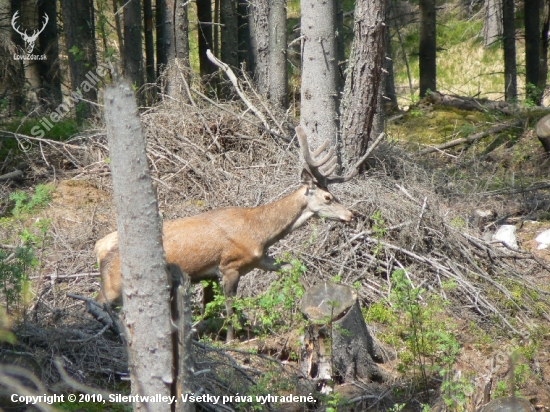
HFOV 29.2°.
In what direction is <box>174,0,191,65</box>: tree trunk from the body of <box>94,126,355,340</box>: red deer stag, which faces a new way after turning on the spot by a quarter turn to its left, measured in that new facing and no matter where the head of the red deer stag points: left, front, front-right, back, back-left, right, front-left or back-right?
front

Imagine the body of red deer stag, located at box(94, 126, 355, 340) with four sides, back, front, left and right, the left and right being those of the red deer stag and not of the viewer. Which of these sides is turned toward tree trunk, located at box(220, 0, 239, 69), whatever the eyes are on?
left

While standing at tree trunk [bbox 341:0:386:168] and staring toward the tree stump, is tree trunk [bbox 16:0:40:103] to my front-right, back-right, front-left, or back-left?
back-right

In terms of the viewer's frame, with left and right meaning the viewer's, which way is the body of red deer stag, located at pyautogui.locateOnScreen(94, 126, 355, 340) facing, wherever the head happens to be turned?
facing to the right of the viewer

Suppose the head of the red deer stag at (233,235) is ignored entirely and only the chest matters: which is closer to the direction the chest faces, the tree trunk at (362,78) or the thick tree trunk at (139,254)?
the tree trunk

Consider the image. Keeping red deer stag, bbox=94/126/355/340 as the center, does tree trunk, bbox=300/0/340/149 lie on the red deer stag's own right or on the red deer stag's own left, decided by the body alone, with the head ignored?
on the red deer stag's own left

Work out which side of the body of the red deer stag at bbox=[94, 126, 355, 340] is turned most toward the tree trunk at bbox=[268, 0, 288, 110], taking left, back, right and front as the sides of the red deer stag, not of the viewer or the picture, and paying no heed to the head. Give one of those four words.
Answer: left
